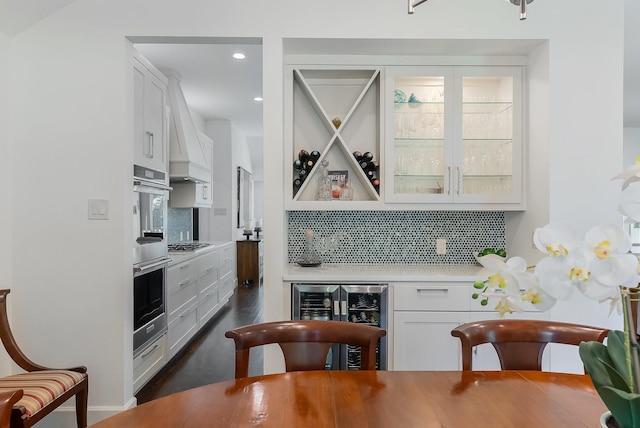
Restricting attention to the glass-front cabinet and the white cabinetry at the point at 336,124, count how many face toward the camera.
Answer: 2

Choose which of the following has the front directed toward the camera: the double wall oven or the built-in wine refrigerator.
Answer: the built-in wine refrigerator

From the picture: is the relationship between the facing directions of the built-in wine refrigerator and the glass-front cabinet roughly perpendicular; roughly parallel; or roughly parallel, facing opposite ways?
roughly parallel

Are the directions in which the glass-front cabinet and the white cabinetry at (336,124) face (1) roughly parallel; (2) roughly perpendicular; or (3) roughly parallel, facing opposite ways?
roughly parallel

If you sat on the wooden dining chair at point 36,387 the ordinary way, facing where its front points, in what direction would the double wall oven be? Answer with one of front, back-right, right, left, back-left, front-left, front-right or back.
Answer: left

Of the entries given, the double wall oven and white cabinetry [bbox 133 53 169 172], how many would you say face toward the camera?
0

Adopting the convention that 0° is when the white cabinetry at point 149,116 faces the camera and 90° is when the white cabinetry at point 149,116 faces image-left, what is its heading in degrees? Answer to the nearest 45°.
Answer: approximately 270°

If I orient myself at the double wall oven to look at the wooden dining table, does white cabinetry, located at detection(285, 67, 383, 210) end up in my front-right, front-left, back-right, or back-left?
front-left

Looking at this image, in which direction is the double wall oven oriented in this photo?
to the viewer's right

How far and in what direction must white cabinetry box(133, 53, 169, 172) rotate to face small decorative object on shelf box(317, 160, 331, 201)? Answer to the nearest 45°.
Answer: approximately 45° to its right

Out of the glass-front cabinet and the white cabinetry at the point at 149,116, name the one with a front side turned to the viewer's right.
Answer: the white cabinetry

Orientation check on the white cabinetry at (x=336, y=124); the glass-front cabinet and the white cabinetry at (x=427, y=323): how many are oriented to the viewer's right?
0

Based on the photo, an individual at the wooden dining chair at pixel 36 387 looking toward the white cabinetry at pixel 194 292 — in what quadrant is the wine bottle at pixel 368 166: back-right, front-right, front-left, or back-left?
front-right

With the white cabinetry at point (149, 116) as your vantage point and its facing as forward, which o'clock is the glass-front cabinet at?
The glass-front cabinet is roughly at 1 o'clock from the white cabinetry.

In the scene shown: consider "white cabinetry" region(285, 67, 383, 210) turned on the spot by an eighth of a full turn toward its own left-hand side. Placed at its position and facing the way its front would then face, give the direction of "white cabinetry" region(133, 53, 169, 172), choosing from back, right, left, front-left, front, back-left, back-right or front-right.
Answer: back-right

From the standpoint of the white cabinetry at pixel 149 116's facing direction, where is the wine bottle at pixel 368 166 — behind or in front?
in front

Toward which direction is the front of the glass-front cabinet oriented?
toward the camera
